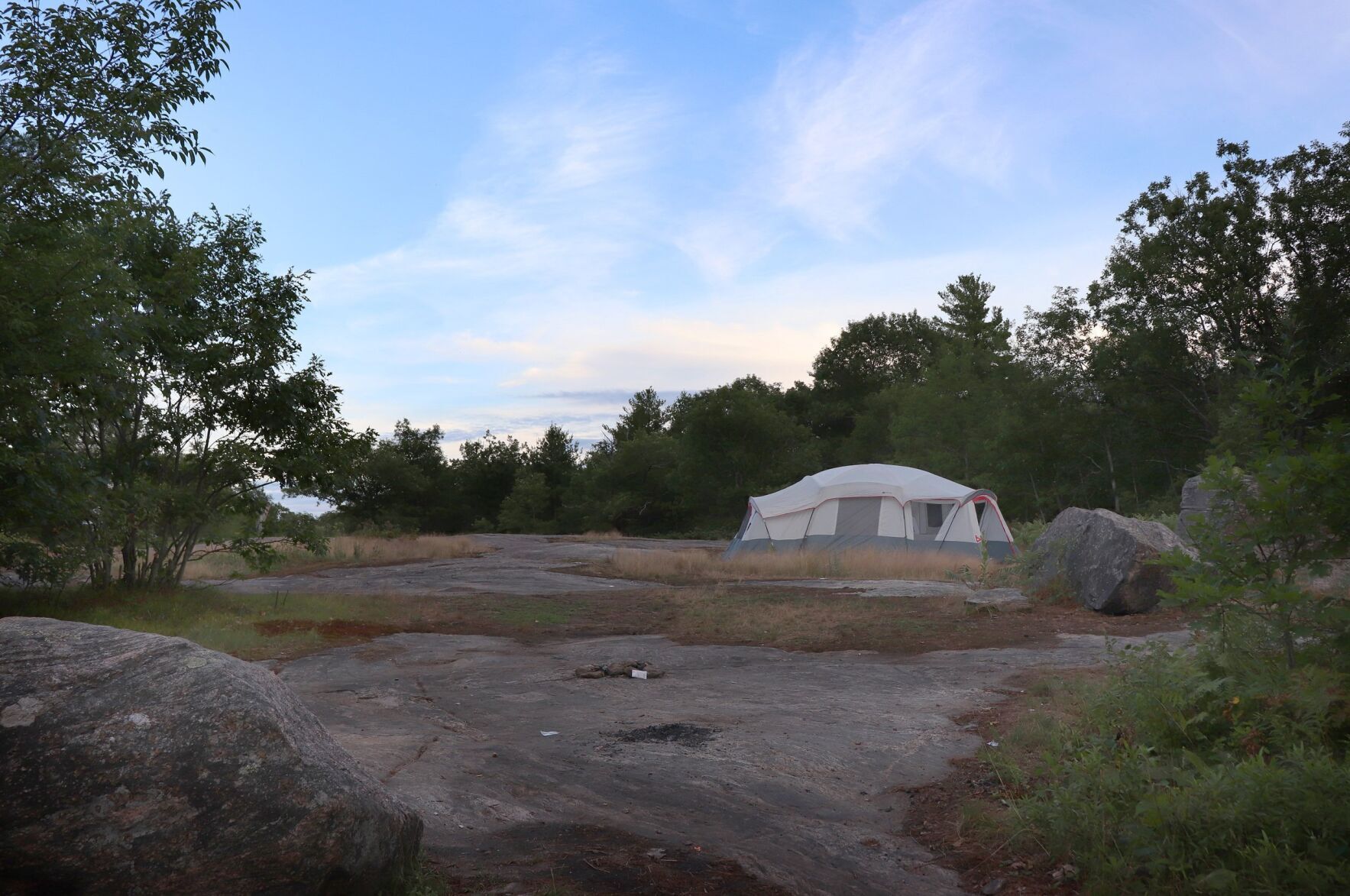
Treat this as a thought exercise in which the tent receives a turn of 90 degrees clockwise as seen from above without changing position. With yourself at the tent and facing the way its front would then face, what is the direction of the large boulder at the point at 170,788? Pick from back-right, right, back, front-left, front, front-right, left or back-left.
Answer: left

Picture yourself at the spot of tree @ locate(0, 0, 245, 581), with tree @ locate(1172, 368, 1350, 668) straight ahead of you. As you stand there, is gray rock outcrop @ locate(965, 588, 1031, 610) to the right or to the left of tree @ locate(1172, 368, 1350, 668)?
left

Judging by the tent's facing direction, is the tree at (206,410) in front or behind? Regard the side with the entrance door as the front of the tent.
in front

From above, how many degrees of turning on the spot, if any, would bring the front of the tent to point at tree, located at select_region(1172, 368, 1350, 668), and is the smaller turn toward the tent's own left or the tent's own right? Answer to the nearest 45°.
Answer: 0° — it already faces it

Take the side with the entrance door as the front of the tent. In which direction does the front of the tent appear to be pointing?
toward the camera

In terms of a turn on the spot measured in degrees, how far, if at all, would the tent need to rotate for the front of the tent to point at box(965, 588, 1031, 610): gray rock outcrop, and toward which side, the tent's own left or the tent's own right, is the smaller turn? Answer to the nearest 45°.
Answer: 0° — it already faces it

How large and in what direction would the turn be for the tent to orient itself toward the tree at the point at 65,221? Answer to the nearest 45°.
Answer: approximately 45° to its right
